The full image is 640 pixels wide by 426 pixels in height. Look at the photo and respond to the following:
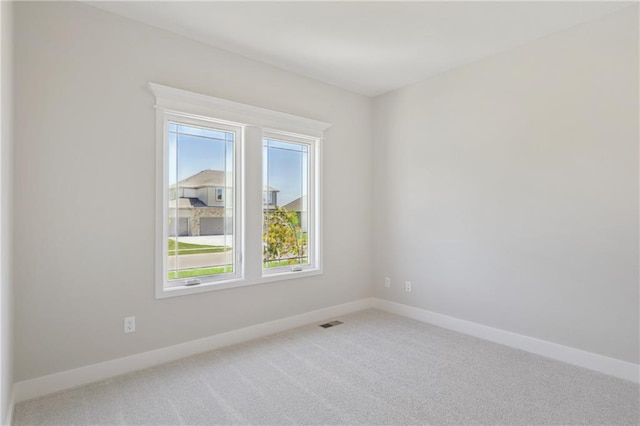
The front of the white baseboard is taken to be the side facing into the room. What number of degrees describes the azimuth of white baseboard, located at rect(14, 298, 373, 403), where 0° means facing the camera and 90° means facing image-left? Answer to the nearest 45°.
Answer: approximately 315°

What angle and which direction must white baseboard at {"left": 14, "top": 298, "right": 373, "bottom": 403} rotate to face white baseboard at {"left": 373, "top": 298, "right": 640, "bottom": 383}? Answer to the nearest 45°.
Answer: approximately 45° to its left

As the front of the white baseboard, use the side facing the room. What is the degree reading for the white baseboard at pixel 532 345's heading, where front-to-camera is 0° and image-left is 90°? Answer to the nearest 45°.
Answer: approximately 45°

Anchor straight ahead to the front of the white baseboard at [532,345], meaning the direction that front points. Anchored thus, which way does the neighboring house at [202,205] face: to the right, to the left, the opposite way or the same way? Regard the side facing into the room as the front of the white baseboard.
to the left

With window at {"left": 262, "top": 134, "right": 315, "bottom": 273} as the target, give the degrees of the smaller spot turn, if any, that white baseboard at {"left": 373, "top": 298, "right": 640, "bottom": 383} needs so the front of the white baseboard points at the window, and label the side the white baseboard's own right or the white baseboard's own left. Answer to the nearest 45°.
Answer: approximately 45° to the white baseboard's own right

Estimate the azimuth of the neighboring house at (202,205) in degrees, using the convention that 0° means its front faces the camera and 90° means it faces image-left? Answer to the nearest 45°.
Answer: approximately 0°

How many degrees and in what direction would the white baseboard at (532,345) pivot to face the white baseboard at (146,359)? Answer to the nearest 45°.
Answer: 0° — it already faces it

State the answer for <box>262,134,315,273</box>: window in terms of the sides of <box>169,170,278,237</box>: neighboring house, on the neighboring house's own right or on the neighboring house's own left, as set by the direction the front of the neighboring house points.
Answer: on the neighboring house's own left
